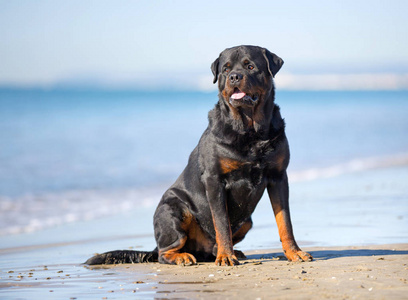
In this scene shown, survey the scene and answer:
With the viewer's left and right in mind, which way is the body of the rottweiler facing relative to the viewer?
facing the viewer and to the right of the viewer
